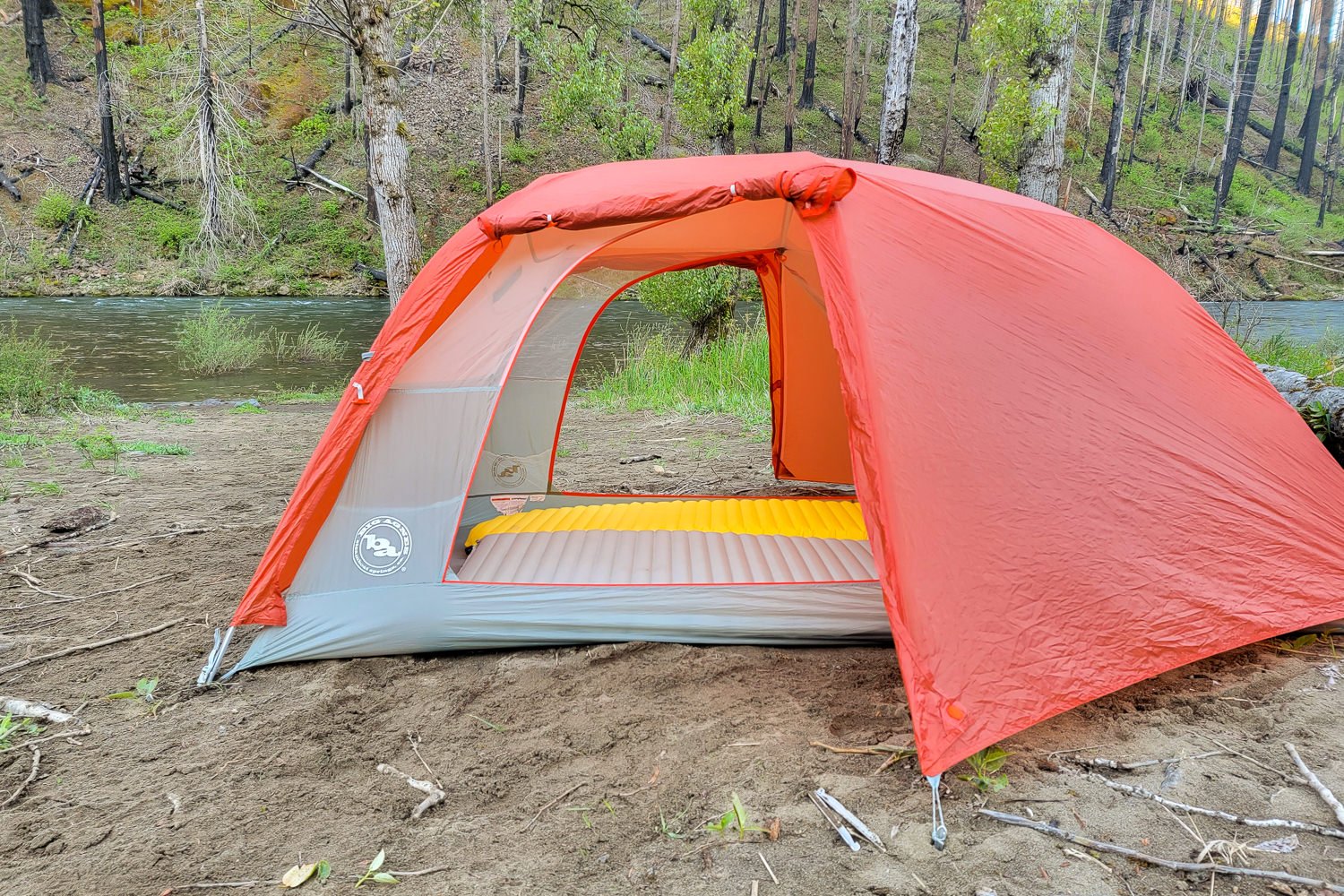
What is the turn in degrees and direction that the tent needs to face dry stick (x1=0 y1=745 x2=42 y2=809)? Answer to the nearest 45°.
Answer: approximately 45° to its right

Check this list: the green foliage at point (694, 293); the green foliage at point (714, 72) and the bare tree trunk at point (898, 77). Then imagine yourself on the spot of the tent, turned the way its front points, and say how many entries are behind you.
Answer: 3

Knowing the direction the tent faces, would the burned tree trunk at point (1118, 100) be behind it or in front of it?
behind

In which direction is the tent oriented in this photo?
toward the camera

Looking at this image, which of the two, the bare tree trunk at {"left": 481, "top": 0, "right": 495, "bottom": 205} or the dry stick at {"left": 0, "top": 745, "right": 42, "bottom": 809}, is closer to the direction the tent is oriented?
the dry stick

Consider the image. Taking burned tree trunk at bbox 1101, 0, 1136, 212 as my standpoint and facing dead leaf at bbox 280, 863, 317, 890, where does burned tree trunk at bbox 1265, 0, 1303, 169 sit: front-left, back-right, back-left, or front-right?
back-left

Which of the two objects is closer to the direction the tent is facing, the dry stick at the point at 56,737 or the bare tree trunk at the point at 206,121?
the dry stick

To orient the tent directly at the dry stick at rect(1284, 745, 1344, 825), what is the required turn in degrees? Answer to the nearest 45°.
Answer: approximately 45° to its left

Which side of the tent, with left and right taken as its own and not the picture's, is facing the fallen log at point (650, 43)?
back

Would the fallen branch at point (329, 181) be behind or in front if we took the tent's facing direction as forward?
behind

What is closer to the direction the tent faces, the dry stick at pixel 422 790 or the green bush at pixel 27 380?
the dry stick

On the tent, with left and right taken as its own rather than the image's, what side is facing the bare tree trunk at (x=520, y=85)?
back

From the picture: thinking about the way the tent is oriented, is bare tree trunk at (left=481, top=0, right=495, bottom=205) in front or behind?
behind
